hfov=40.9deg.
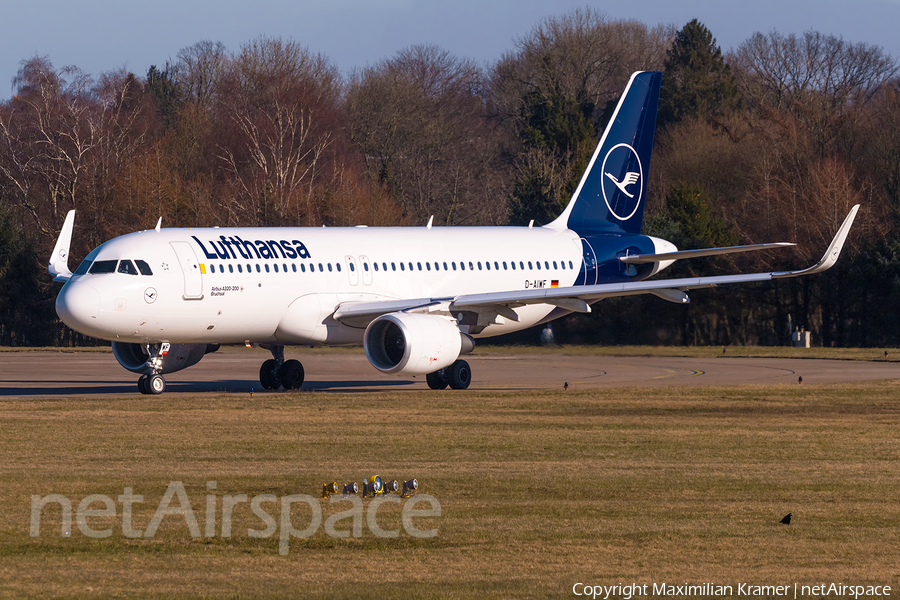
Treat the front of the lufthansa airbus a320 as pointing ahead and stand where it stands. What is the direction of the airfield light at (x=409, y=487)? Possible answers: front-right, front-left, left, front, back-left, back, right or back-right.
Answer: front-left

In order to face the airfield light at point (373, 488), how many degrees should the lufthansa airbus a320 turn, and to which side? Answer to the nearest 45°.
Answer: approximately 45° to its left

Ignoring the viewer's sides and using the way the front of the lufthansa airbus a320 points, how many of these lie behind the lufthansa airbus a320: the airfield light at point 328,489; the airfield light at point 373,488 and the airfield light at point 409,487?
0

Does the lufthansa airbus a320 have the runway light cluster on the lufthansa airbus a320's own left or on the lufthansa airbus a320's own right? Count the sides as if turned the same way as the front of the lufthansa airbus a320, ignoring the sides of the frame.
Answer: on the lufthansa airbus a320's own left

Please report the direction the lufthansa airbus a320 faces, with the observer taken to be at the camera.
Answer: facing the viewer and to the left of the viewer

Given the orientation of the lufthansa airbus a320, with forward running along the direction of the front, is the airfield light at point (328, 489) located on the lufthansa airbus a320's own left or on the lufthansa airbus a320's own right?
on the lufthansa airbus a320's own left
